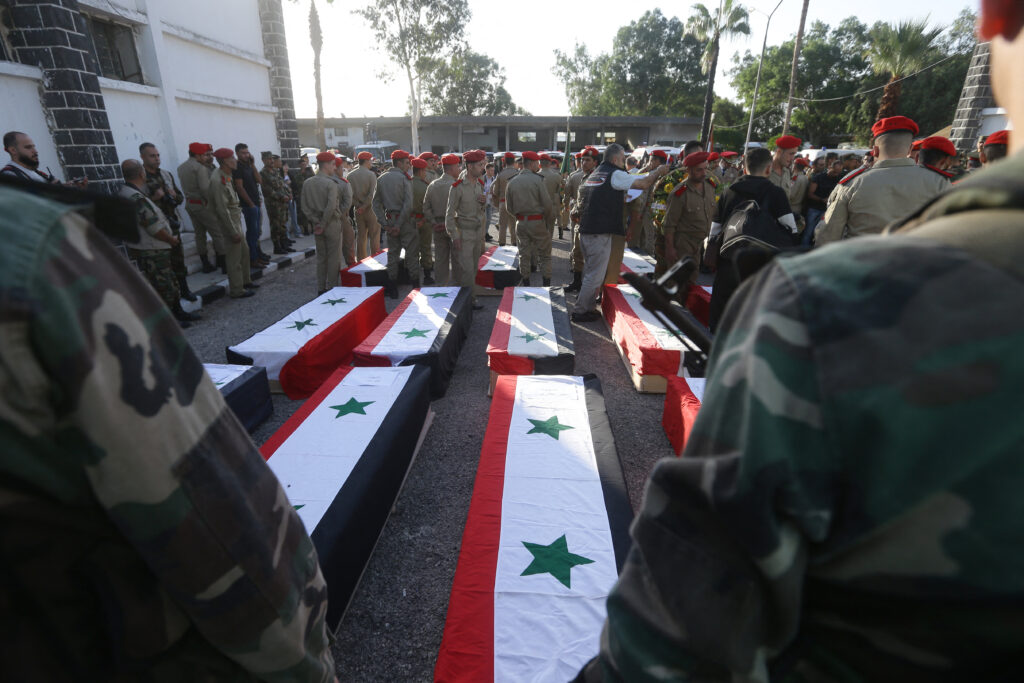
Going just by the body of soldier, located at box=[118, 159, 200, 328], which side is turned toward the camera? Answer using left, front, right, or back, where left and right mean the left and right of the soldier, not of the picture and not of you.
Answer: right

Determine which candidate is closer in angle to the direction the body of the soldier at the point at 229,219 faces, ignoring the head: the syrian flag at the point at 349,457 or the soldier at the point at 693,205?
the soldier

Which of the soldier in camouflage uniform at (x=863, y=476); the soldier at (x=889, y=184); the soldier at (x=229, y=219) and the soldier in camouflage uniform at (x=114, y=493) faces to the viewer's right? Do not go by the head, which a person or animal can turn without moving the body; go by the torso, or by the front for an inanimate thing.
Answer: the soldier at (x=229, y=219)

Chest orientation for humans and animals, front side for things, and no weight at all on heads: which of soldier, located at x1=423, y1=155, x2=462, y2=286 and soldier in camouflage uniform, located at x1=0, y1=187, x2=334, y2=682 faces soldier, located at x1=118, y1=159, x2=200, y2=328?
the soldier in camouflage uniform

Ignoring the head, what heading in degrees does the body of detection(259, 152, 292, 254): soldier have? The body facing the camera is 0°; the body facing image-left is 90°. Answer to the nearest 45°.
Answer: approximately 315°

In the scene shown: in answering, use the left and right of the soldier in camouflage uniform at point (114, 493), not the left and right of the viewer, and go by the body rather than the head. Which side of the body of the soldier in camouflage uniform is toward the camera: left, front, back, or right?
back

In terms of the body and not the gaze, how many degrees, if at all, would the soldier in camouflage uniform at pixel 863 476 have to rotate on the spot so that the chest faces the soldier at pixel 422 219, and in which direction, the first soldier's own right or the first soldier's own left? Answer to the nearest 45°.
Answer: approximately 45° to the first soldier's own left

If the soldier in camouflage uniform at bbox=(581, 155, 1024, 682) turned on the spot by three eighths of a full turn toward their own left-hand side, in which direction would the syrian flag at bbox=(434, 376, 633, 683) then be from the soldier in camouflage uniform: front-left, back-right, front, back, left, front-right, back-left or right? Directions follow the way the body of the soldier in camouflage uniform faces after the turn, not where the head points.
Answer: right

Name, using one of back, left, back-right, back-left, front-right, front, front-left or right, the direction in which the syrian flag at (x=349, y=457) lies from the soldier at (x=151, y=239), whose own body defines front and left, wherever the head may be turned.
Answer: right

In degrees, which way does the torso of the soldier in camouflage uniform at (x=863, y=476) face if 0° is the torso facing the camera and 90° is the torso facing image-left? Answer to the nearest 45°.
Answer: approximately 180°

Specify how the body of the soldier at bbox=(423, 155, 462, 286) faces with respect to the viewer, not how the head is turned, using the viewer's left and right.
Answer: facing to the right of the viewer
